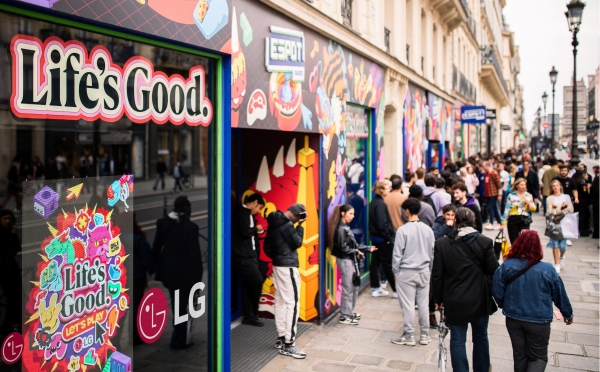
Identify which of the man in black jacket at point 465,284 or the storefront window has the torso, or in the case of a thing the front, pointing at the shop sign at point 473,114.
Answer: the man in black jacket

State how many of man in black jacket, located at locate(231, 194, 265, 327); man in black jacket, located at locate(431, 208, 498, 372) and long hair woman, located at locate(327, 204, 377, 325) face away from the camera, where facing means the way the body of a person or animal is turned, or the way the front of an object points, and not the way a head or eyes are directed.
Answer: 1

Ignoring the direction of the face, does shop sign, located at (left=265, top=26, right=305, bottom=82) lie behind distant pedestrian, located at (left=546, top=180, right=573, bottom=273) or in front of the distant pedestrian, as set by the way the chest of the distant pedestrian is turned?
in front

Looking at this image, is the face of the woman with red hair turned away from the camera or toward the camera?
away from the camera

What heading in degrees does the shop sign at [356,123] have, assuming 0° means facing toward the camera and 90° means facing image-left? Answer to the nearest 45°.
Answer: approximately 315°

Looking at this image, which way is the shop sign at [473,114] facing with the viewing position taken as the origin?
facing the viewer

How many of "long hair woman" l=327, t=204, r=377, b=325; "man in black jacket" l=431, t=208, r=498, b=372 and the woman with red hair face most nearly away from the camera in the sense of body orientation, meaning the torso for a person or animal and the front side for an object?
2

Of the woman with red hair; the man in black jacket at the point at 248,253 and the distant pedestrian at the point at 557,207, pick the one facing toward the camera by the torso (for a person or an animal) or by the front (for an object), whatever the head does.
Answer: the distant pedestrian

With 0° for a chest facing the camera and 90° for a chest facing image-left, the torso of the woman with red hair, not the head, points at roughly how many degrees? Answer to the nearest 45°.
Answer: approximately 180°

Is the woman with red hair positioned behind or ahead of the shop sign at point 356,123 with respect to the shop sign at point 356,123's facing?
ahead

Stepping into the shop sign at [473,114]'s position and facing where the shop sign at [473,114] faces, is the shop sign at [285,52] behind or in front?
in front
